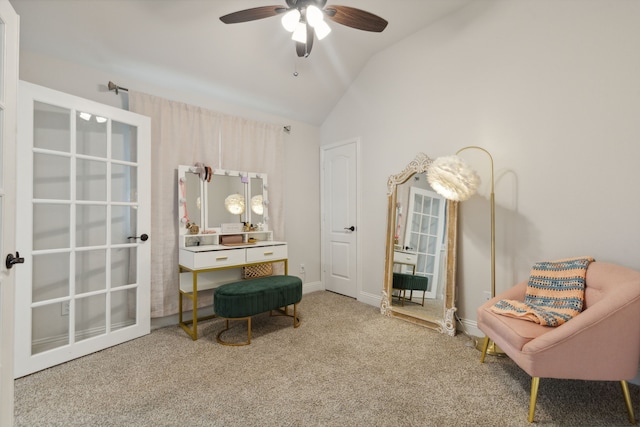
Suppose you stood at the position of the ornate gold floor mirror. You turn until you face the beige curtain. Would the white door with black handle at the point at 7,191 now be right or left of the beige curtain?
left

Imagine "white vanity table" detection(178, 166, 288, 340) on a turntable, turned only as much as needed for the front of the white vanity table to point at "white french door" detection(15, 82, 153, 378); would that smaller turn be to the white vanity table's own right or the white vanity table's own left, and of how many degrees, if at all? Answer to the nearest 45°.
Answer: approximately 90° to the white vanity table's own right

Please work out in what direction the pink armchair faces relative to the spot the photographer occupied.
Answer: facing the viewer and to the left of the viewer

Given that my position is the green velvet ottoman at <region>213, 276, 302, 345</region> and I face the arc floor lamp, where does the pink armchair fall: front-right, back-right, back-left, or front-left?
front-right

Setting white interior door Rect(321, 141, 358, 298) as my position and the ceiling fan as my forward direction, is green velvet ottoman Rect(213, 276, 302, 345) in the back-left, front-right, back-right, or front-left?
front-right

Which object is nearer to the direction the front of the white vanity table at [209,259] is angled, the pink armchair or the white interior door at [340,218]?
the pink armchair

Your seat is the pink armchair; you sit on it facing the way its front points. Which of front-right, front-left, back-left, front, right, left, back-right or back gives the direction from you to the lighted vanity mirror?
front-right

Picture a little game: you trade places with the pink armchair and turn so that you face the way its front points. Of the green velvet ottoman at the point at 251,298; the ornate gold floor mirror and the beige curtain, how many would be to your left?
0

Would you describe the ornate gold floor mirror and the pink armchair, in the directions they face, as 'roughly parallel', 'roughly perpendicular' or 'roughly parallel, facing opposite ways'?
roughly parallel

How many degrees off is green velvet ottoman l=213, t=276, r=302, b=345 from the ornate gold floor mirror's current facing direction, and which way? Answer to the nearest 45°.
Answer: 0° — it already faces it

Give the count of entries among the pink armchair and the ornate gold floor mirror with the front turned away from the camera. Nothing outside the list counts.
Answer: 0

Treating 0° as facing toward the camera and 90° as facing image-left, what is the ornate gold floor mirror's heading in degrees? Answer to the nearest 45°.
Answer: approximately 45°

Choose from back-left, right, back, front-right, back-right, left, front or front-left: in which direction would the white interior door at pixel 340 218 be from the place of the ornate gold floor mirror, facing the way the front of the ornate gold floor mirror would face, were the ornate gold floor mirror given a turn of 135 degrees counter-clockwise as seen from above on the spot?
back-left

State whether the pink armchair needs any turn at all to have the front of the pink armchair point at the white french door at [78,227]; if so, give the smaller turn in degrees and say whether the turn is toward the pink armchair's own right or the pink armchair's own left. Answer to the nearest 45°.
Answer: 0° — it already faces it

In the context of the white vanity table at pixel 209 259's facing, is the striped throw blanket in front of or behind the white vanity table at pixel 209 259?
in front

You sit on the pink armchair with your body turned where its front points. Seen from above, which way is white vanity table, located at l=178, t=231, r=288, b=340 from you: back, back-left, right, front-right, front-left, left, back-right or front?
front-right

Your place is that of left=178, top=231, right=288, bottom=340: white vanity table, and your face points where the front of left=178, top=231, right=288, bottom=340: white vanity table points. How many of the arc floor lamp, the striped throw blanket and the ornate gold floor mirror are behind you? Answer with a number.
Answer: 0

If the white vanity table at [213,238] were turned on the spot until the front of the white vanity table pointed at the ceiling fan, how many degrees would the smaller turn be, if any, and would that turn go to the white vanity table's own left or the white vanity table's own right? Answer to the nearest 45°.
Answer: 0° — it already faces it

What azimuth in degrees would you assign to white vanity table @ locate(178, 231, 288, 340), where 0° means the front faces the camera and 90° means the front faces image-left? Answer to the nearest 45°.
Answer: approximately 315°

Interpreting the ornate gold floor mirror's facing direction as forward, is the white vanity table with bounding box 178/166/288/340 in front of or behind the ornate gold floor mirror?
in front

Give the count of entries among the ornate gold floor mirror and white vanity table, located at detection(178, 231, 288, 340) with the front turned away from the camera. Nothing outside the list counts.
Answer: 0

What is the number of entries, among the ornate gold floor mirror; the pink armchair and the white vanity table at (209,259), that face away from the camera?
0

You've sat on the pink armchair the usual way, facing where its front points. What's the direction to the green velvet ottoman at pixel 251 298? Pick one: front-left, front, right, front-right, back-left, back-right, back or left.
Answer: front-right
